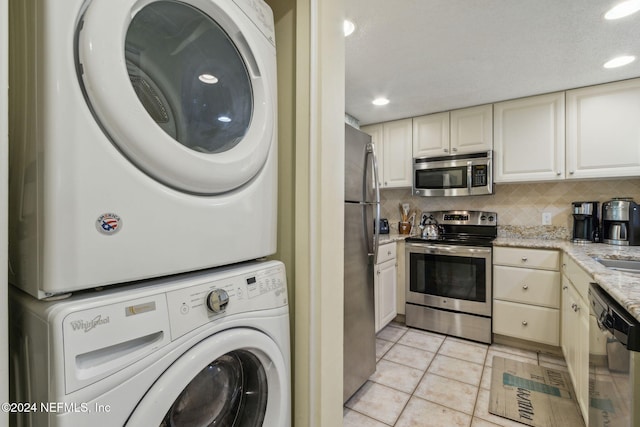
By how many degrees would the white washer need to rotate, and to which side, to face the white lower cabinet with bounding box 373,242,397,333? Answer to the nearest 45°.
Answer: approximately 90° to its left

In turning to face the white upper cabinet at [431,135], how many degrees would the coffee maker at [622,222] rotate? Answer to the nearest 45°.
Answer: approximately 45° to its right

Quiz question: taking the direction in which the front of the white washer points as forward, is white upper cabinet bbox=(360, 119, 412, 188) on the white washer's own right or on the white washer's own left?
on the white washer's own left

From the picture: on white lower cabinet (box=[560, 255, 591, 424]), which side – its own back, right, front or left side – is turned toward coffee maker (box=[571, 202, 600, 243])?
right

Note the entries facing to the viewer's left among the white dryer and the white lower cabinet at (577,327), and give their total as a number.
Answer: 1

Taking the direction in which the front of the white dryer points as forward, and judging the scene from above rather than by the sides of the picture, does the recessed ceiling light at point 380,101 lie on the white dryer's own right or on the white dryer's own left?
on the white dryer's own left

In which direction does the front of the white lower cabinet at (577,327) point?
to the viewer's left
